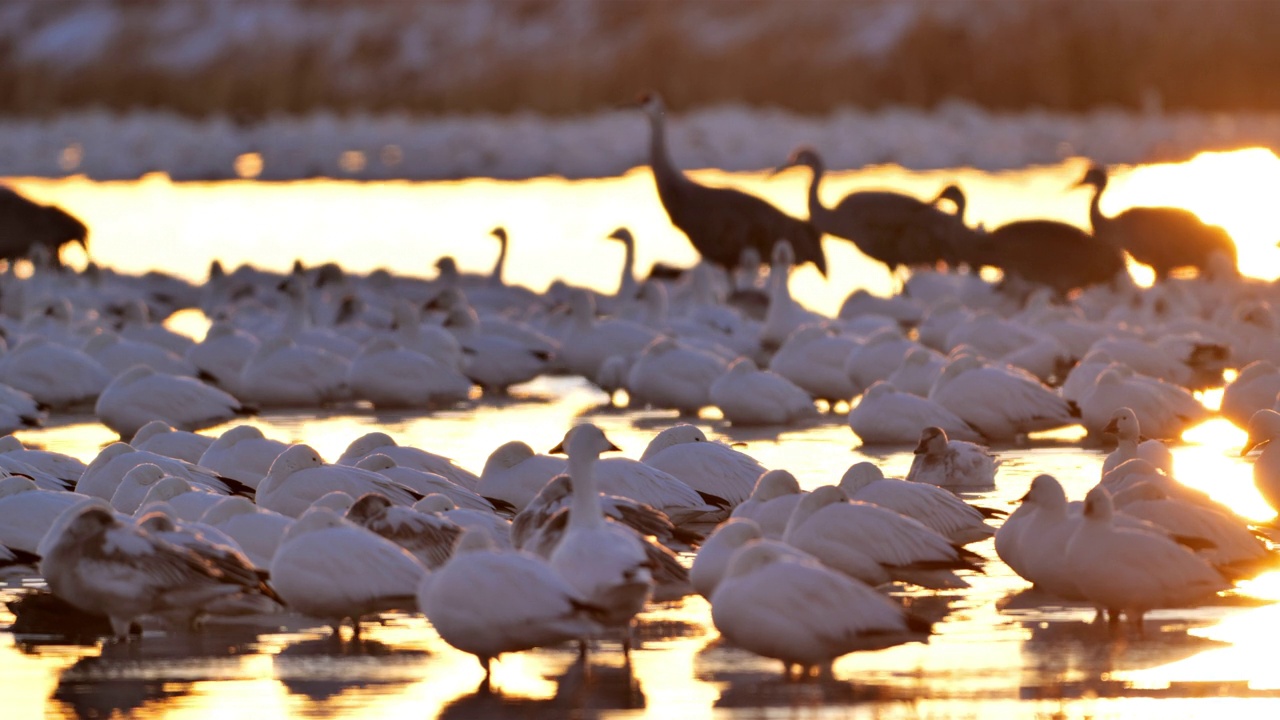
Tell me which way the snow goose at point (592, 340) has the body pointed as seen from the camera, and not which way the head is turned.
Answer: to the viewer's left

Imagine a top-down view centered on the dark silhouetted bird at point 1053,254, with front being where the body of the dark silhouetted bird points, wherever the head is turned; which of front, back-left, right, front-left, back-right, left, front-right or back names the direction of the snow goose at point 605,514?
left

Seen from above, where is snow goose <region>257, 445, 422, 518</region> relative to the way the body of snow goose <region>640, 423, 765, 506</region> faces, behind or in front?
in front

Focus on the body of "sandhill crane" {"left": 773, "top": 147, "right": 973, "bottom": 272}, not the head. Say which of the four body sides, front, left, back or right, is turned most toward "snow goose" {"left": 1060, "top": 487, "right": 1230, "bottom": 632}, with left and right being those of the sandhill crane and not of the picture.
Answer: left

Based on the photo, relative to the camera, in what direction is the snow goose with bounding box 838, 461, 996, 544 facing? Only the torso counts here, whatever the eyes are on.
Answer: to the viewer's left

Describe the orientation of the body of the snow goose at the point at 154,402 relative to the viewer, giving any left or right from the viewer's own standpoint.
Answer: facing to the left of the viewer

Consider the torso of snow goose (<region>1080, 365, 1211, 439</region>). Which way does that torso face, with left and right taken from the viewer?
facing to the left of the viewer

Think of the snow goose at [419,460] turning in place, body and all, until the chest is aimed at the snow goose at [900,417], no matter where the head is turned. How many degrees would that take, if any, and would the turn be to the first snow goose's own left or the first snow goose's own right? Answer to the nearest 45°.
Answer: approximately 135° to the first snow goose's own right

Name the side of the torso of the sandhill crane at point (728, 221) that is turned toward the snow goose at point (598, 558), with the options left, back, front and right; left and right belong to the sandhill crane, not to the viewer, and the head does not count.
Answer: left

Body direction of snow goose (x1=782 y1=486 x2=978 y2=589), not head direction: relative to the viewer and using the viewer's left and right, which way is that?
facing to the left of the viewer

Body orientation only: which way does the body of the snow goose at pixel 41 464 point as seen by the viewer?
to the viewer's left

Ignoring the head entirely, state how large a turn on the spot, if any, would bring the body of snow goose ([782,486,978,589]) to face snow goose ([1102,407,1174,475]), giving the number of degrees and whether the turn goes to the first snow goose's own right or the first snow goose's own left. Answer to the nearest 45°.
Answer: approximately 135° to the first snow goose's own right

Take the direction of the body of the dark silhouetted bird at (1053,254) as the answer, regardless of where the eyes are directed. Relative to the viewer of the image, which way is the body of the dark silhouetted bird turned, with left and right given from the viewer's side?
facing to the left of the viewer

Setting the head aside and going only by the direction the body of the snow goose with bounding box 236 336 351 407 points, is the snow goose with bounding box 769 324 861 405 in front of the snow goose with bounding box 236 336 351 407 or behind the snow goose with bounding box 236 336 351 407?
behind

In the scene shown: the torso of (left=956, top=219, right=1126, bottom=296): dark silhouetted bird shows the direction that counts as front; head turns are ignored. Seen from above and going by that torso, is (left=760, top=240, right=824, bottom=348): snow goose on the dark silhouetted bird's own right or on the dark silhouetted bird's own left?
on the dark silhouetted bird's own left
